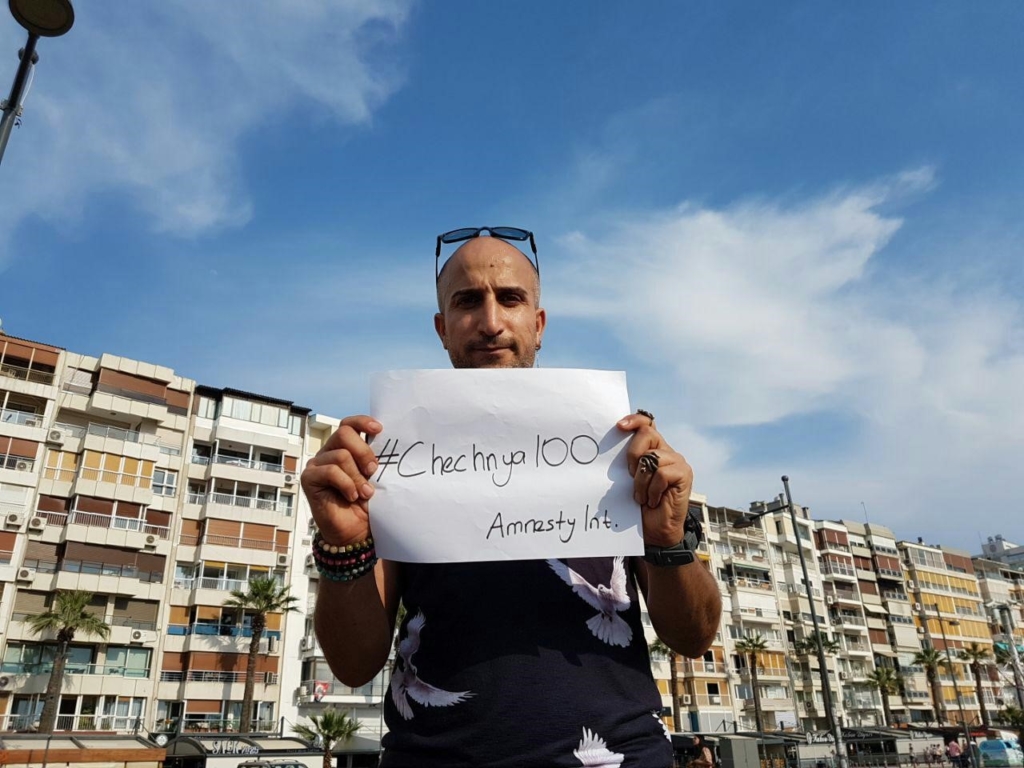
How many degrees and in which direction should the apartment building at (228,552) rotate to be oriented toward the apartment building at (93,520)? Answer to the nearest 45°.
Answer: approximately 90° to its right

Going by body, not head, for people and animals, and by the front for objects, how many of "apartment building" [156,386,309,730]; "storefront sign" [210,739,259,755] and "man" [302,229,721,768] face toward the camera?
3

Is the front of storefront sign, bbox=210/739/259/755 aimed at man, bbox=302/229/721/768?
yes

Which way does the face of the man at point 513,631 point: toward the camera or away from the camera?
toward the camera

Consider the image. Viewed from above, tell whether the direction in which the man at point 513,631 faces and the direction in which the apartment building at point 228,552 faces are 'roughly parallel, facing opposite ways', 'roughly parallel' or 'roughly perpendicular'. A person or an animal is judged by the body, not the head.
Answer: roughly parallel

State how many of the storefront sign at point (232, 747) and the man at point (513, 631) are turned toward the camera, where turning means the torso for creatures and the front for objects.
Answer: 2

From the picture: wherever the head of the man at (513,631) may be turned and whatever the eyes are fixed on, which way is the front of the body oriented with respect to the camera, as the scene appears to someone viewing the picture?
toward the camera

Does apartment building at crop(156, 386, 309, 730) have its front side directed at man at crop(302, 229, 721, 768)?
yes

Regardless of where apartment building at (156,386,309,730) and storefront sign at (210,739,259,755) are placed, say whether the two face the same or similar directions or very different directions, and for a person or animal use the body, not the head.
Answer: same or similar directions

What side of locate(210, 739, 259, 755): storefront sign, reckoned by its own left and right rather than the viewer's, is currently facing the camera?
front

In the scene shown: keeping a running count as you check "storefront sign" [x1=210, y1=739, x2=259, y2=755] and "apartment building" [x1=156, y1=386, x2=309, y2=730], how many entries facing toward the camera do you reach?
2

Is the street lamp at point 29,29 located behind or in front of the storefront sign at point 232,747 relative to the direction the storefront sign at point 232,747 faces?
in front

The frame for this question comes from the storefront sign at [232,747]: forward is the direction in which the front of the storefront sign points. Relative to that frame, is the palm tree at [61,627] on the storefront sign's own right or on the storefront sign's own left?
on the storefront sign's own right

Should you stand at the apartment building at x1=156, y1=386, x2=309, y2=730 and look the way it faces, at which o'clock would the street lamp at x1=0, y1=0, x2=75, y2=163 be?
The street lamp is roughly at 12 o'clock from the apartment building.
